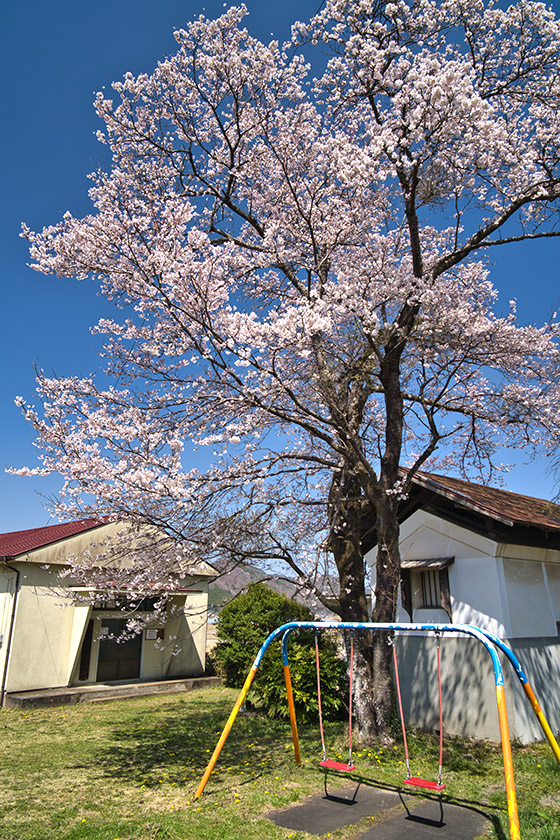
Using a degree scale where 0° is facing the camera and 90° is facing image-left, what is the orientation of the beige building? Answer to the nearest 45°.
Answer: approximately 315°

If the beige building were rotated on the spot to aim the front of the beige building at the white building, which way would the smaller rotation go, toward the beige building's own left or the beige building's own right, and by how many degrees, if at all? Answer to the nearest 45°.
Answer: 0° — it already faces it
